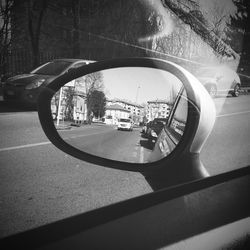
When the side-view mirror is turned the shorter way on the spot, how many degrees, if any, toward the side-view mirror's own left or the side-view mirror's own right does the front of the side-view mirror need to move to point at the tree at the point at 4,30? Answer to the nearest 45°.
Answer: approximately 135° to the side-view mirror's own right

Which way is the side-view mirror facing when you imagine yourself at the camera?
facing the viewer

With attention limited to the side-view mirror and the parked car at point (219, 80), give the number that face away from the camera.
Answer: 0
